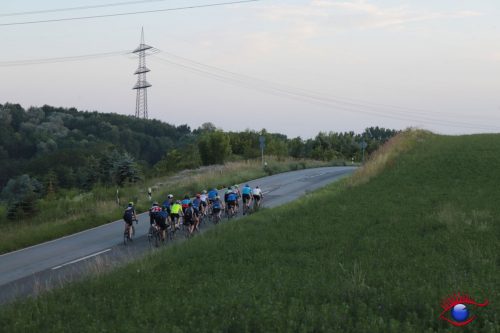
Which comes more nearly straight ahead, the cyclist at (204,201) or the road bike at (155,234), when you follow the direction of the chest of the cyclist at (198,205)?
the cyclist

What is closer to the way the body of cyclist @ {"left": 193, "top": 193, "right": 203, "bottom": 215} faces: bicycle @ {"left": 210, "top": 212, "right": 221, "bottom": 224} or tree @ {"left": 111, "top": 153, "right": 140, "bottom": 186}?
the bicycle

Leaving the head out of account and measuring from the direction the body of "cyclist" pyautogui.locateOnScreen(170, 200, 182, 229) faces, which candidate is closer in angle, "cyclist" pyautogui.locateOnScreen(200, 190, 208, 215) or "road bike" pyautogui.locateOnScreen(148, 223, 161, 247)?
the cyclist

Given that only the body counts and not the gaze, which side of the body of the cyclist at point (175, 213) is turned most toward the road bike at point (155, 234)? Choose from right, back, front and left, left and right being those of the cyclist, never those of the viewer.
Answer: back

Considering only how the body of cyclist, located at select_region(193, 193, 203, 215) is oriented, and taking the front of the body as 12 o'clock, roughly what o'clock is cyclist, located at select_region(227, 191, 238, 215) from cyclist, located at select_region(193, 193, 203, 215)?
cyclist, located at select_region(227, 191, 238, 215) is roughly at 12 o'clock from cyclist, located at select_region(193, 193, 203, 215).

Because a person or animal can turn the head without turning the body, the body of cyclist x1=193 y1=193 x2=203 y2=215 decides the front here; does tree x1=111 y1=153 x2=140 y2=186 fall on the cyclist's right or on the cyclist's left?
on the cyclist's left

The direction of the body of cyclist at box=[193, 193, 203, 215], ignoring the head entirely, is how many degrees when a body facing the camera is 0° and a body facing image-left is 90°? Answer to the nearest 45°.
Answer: approximately 225°

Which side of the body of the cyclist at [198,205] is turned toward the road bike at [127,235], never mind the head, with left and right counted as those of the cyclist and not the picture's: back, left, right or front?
back

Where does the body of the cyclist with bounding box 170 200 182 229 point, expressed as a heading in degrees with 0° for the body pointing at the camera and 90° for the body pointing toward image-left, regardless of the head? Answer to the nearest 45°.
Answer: approximately 225°

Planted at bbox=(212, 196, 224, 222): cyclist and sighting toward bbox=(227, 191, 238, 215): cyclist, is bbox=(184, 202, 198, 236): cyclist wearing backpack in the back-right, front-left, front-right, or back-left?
back-right
